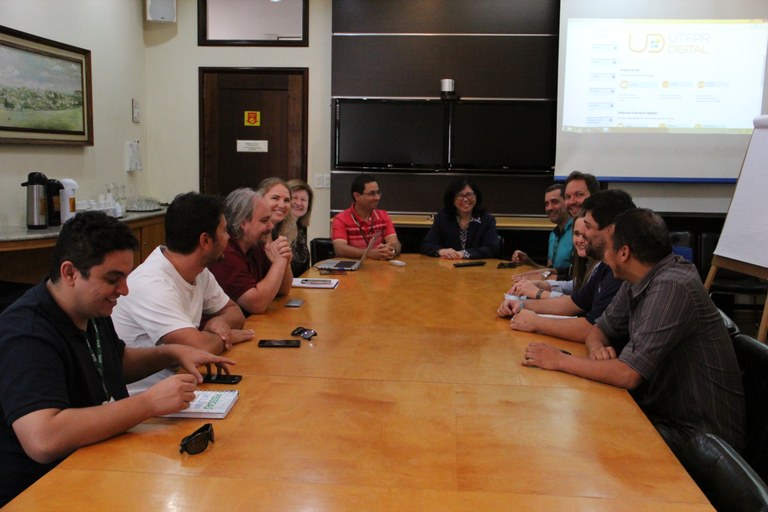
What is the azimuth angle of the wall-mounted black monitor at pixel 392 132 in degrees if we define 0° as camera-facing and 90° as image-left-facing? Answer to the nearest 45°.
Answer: approximately 0°

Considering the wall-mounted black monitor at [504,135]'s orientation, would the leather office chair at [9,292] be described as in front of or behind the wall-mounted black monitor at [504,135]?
in front

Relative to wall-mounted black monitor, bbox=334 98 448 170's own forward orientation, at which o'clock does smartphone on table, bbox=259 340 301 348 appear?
The smartphone on table is roughly at 12 o'clock from the wall-mounted black monitor.

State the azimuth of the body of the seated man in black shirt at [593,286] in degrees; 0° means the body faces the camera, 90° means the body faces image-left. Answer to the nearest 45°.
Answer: approximately 90°

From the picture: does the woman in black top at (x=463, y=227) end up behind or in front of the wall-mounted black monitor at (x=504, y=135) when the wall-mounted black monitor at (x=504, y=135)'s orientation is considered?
in front

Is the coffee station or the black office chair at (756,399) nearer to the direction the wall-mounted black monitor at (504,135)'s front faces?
the black office chair

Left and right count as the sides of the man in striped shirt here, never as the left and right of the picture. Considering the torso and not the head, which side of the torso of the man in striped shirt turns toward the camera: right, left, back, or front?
left

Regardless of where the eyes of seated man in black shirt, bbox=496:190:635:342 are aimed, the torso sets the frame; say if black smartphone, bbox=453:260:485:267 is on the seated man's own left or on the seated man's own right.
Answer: on the seated man's own right

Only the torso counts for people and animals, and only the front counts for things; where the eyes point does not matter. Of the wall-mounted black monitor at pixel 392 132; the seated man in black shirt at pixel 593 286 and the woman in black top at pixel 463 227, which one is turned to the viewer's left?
the seated man in black shirt

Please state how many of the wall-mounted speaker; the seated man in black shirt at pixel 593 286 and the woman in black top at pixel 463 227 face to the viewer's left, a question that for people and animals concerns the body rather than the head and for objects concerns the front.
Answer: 1

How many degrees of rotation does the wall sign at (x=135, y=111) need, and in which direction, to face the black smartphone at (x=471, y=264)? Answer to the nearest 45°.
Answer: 0° — it already faces it

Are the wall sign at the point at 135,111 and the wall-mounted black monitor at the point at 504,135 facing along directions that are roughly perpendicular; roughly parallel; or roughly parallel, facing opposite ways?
roughly perpendicular

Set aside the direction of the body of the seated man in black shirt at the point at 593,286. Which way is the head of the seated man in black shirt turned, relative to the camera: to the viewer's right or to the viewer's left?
to the viewer's left

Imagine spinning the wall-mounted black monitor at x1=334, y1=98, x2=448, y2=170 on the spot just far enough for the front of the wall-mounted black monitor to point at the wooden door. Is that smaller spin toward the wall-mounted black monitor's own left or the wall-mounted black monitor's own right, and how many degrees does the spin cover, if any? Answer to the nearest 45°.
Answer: approximately 90° to the wall-mounted black monitor's own right

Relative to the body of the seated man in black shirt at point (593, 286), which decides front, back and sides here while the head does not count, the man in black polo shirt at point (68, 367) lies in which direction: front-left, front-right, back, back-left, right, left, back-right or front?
front-left
